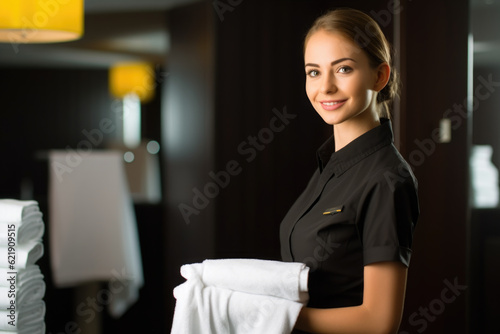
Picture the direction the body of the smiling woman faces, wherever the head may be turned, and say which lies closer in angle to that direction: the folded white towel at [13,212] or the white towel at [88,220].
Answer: the folded white towel

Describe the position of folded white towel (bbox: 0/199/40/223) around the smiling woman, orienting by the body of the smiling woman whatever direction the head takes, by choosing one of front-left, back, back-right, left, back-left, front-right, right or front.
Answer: front-right

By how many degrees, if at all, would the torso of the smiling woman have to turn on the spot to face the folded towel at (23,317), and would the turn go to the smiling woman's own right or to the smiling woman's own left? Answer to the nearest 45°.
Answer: approximately 45° to the smiling woman's own right

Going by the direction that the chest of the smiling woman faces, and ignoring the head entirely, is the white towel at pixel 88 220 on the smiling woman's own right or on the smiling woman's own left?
on the smiling woman's own right

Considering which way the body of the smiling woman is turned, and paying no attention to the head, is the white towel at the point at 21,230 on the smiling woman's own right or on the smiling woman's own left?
on the smiling woman's own right

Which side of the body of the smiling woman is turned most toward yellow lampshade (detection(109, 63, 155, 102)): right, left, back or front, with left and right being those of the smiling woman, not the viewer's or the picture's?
right

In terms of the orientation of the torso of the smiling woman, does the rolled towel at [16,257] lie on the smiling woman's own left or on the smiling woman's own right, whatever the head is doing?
on the smiling woman's own right

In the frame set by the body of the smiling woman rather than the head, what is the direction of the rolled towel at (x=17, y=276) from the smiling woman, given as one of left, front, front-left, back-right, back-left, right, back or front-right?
front-right

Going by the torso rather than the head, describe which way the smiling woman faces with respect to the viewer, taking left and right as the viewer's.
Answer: facing the viewer and to the left of the viewer

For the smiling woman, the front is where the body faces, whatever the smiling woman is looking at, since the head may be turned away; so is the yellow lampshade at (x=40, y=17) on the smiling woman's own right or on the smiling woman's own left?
on the smiling woman's own right
